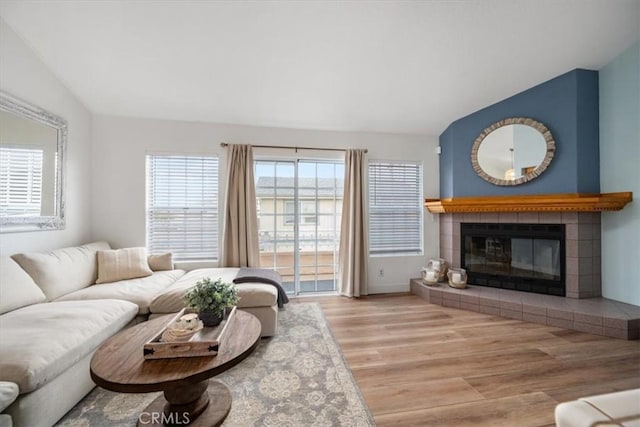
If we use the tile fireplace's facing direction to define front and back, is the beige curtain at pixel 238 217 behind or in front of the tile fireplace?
in front

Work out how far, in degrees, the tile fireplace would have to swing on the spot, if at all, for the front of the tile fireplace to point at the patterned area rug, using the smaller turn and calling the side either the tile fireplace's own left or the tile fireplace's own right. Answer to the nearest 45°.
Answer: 0° — it already faces it

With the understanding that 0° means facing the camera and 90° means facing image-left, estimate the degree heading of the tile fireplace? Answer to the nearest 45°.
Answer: approximately 45°

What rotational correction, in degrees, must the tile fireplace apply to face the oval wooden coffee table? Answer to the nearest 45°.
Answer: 0° — it already faces it
